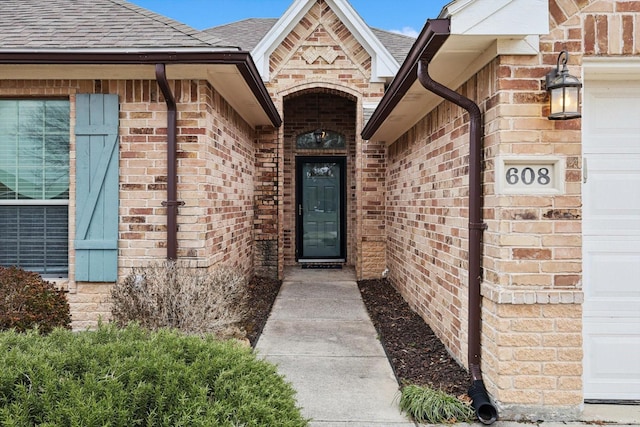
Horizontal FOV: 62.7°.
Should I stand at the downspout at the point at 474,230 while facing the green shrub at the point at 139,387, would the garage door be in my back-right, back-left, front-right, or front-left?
back-left

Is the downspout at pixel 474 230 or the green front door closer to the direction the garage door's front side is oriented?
the downspout

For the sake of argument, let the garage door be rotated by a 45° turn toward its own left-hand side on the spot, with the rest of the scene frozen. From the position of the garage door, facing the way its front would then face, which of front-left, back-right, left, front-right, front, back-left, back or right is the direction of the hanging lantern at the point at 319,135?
back

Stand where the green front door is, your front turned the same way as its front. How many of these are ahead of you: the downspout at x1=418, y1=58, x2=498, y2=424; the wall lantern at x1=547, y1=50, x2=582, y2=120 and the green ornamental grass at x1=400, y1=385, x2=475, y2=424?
3

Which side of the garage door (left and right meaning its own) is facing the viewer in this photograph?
front

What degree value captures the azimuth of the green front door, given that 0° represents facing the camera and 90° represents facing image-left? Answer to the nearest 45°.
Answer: approximately 0°

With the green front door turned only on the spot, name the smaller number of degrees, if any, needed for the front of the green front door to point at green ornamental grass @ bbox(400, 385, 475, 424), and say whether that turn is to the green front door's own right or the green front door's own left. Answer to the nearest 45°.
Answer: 0° — it already faces it

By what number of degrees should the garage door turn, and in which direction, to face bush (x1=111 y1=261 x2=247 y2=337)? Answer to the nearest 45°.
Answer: approximately 90° to its right

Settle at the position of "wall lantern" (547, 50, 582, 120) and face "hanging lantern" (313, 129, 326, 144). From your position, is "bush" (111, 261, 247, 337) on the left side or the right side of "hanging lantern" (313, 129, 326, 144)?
left

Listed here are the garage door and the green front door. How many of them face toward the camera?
2

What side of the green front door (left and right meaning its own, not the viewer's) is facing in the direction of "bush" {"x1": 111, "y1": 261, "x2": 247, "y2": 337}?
front

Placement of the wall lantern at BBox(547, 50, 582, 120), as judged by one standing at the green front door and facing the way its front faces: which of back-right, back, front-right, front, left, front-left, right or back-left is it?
front

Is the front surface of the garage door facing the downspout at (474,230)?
no

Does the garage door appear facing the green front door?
no

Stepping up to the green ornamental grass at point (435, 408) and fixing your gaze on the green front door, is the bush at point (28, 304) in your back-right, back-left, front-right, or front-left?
front-left
